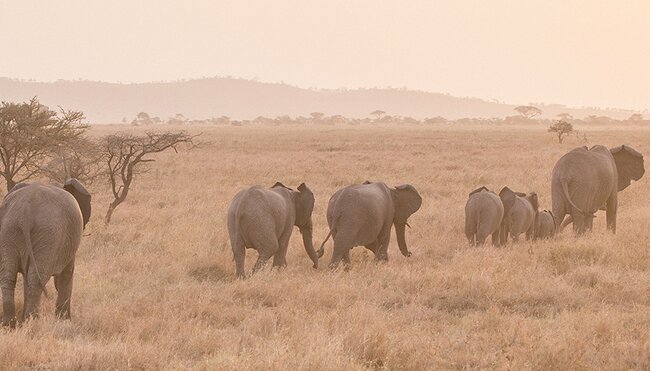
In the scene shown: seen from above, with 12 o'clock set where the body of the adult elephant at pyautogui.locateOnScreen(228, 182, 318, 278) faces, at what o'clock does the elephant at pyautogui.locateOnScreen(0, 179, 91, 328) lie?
The elephant is roughly at 6 o'clock from the adult elephant.

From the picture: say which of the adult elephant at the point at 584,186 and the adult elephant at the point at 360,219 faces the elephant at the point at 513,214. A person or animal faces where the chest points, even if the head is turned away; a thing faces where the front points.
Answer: the adult elephant at the point at 360,219

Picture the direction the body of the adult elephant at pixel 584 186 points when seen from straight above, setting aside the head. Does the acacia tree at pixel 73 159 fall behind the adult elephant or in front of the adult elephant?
behind

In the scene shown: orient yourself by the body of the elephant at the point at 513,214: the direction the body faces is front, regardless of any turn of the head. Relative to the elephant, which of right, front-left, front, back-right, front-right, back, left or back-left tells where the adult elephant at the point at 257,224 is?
back

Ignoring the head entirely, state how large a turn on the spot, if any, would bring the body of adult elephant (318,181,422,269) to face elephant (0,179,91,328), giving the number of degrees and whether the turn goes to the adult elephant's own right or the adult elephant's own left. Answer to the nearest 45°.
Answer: approximately 180°

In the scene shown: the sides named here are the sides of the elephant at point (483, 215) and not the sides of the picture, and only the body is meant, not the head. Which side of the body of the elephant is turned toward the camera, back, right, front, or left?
back

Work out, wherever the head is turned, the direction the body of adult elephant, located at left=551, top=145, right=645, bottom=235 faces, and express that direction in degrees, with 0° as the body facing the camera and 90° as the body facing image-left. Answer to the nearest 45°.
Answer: approximately 225°

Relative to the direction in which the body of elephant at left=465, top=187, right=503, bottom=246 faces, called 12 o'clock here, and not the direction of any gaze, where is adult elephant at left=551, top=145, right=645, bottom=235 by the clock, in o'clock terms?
The adult elephant is roughly at 2 o'clock from the elephant.

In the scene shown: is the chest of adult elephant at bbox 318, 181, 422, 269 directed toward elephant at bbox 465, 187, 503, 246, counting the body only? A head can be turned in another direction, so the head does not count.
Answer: yes

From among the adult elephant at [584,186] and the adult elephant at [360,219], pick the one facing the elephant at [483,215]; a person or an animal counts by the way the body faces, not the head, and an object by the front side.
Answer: the adult elephant at [360,219]

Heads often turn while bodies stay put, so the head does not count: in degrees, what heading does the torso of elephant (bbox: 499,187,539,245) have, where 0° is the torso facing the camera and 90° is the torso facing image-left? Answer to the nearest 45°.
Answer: approximately 225°

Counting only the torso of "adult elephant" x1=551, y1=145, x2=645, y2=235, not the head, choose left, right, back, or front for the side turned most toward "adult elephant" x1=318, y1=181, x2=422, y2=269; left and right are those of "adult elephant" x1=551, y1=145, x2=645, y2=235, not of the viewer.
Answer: back

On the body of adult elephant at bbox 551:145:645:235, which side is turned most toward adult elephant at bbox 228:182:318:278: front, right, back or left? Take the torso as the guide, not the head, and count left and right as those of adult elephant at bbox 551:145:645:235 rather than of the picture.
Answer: back
